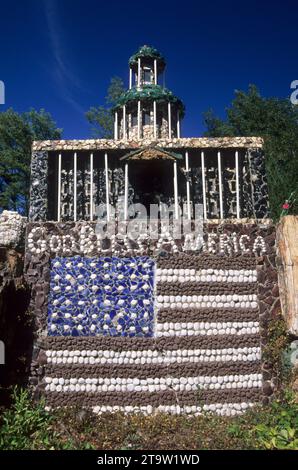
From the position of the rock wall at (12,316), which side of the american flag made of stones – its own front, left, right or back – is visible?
right

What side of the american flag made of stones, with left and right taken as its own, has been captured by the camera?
front

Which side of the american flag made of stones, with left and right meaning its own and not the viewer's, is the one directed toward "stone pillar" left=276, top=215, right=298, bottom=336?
left
